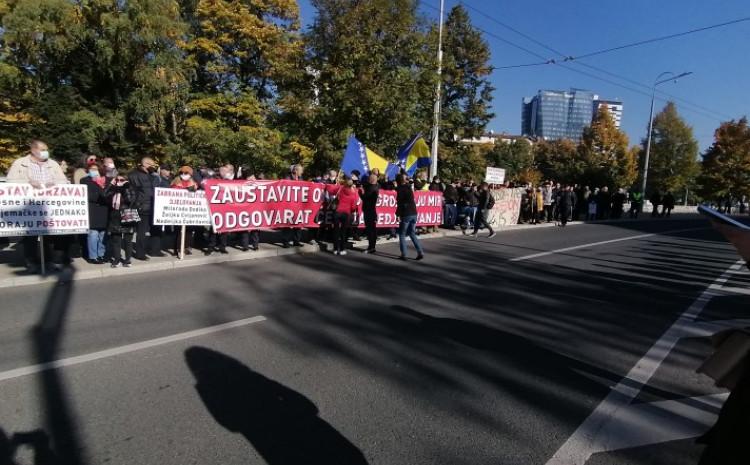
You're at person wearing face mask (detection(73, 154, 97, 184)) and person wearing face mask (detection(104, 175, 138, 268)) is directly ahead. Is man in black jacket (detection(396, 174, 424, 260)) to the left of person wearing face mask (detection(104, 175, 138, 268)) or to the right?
left

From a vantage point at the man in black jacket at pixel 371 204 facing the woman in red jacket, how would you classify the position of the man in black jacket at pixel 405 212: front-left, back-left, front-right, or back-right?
back-left

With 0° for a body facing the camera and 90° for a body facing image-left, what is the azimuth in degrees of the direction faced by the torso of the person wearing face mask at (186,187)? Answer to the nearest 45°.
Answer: approximately 0°

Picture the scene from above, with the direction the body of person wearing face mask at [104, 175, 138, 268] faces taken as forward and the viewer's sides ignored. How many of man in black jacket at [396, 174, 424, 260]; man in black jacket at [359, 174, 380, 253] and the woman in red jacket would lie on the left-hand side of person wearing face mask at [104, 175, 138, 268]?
3

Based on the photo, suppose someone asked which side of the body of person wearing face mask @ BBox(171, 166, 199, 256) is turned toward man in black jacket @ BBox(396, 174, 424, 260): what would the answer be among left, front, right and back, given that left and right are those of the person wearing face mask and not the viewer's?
left

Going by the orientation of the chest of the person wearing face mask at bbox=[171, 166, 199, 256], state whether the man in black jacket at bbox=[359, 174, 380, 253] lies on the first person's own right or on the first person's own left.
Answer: on the first person's own left

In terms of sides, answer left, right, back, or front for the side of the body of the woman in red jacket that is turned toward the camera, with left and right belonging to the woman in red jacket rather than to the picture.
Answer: back

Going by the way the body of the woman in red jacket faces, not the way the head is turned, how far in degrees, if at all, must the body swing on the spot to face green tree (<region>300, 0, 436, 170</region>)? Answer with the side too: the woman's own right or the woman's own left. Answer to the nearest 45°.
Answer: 0° — they already face it

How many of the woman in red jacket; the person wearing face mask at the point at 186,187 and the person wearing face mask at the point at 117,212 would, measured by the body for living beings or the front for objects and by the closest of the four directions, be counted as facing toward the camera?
2

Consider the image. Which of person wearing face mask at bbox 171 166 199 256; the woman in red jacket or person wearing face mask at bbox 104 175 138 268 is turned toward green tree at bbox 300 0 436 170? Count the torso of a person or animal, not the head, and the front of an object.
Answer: the woman in red jacket

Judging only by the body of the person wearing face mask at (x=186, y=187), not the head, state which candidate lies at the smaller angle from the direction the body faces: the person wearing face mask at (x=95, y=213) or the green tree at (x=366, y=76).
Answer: the person wearing face mask

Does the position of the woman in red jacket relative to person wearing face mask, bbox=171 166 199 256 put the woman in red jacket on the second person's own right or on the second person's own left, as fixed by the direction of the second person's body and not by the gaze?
on the second person's own left

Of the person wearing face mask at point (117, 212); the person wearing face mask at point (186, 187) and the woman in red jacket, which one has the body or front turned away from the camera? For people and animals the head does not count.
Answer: the woman in red jacket
